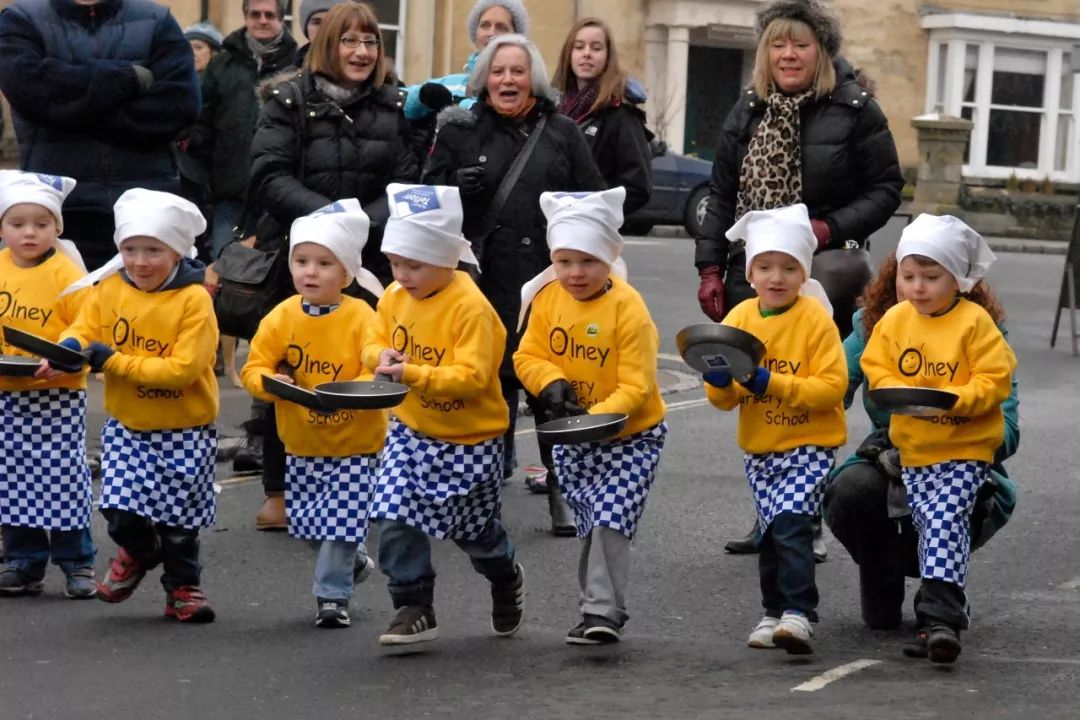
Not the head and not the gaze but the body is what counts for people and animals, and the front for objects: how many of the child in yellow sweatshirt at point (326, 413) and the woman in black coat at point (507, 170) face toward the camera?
2

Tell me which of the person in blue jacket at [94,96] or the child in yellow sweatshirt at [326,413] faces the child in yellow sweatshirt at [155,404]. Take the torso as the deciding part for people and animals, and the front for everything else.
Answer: the person in blue jacket

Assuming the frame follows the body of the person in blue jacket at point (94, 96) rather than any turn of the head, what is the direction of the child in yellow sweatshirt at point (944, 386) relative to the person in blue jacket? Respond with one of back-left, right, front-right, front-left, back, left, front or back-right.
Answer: front-left

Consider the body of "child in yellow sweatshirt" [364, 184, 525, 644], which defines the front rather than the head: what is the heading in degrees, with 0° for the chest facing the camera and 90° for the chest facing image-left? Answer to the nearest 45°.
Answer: approximately 45°

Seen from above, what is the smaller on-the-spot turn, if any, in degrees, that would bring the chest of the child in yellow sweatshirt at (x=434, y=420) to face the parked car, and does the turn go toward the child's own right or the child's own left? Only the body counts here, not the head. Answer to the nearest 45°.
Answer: approximately 135° to the child's own right

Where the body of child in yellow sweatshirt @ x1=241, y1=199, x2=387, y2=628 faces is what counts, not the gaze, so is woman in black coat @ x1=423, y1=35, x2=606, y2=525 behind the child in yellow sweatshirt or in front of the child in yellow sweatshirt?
behind

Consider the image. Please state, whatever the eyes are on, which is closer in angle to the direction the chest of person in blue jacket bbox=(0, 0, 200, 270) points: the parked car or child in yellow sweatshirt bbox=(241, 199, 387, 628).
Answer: the child in yellow sweatshirt

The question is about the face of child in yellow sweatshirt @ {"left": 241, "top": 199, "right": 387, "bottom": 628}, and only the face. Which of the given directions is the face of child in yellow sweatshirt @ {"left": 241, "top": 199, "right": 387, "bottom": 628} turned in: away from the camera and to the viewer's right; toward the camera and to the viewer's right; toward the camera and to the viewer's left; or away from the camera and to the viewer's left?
toward the camera and to the viewer's left

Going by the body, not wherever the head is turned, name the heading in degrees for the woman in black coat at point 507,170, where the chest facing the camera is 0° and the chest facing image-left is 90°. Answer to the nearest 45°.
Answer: approximately 0°
